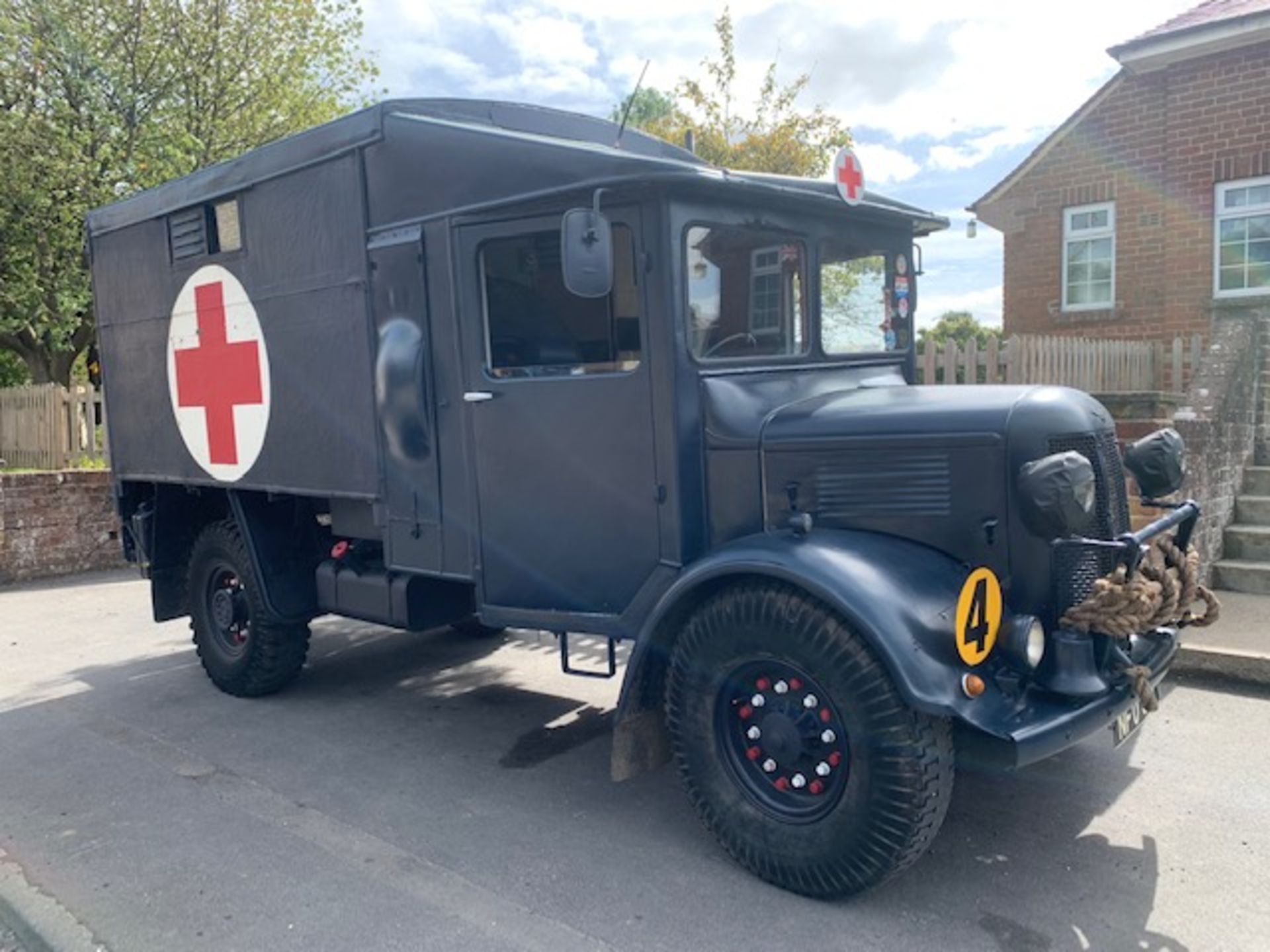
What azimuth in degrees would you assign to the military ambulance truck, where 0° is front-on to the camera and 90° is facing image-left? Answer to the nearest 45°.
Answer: approximately 315°

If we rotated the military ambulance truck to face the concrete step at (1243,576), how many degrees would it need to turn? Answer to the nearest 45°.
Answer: approximately 90° to its left

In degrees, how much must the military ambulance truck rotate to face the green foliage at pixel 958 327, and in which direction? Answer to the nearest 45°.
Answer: approximately 135° to its left

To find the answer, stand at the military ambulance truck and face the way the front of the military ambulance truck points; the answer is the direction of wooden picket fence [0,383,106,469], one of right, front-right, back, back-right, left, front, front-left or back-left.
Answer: back

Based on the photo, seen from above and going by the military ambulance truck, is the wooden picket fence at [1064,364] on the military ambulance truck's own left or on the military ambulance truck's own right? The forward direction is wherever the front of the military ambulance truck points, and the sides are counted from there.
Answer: on the military ambulance truck's own left

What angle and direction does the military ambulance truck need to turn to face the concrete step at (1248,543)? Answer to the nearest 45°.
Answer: approximately 90° to its left

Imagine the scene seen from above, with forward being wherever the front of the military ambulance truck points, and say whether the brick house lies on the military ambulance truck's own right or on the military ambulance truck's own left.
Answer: on the military ambulance truck's own left

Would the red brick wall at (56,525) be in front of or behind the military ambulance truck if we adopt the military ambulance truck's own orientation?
behind

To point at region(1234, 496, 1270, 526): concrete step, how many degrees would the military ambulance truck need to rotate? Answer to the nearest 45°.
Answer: approximately 90° to its left

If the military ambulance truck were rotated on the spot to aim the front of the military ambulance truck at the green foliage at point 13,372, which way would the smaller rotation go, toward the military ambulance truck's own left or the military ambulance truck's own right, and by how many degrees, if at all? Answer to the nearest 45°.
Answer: approximately 180°

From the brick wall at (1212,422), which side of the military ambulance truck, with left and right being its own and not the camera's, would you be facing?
left
